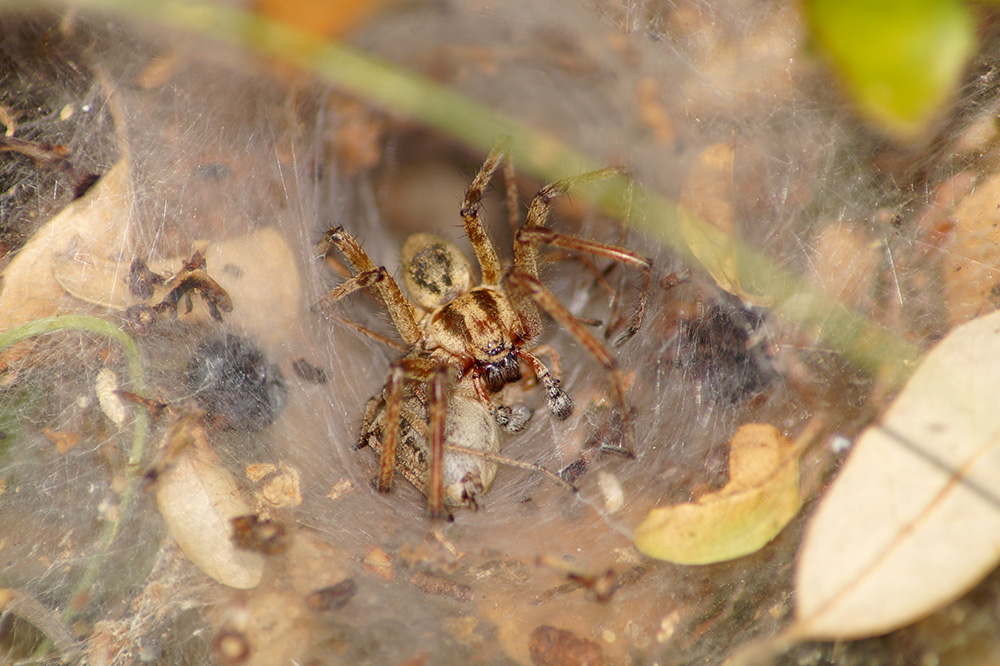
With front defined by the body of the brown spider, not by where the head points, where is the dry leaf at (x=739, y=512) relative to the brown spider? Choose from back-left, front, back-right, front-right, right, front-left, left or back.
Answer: front

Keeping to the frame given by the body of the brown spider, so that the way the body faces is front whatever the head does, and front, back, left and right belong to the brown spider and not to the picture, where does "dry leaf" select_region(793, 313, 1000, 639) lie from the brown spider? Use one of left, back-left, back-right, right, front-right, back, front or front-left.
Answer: front

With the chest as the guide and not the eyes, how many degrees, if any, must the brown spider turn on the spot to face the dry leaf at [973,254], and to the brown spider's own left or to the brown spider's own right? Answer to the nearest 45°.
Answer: approximately 45° to the brown spider's own left

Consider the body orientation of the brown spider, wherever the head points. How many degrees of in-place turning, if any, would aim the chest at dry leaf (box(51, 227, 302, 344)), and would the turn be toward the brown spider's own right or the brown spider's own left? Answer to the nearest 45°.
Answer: approximately 135° to the brown spider's own right

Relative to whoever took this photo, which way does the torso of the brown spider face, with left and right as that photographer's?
facing the viewer and to the right of the viewer

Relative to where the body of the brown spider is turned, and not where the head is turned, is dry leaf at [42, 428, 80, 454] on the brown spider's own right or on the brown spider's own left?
on the brown spider's own right

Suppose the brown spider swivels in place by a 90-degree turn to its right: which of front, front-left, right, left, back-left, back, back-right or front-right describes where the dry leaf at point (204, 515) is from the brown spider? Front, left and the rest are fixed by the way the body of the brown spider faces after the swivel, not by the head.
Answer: front

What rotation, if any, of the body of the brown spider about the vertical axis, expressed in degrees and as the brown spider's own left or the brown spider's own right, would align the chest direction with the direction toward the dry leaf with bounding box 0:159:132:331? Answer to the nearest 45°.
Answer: approximately 135° to the brown spider's own right
